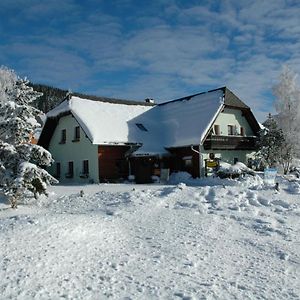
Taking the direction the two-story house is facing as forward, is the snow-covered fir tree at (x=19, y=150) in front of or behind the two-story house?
in front

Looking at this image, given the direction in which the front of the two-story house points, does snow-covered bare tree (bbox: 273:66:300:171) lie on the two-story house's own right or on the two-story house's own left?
on the two-story house's own left

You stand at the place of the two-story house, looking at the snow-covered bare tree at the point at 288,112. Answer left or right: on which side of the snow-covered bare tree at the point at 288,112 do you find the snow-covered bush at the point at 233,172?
right

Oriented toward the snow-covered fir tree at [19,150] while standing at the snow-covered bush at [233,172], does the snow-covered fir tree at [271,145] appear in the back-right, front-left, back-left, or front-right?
back-right

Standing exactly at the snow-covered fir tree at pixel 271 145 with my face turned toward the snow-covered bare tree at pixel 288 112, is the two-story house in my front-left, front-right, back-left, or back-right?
back-left

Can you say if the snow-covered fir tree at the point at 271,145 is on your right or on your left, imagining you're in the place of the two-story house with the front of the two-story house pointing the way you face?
on your left

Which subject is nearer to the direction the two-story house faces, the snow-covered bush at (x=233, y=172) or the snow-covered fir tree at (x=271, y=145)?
the snow-covered bush

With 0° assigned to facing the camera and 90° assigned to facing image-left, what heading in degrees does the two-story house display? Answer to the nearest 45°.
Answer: approximately 0°

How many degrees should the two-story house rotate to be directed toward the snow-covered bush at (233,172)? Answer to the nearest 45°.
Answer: approximately 45° to its left
